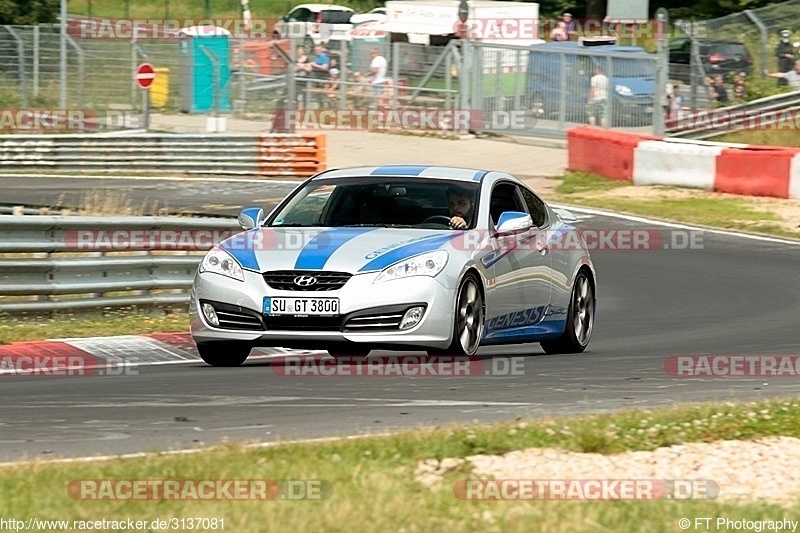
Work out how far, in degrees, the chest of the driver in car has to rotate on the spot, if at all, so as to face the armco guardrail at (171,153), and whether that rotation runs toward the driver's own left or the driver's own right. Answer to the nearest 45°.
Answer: approximately 135° to the driver's own right

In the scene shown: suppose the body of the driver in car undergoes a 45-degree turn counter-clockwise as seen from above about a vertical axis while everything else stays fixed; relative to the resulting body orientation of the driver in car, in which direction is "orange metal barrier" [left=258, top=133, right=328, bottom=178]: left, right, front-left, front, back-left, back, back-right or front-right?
back

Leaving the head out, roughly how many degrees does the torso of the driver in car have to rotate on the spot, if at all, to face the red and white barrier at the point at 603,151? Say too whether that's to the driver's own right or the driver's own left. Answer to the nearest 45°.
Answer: approximately 135° to the driver's own right

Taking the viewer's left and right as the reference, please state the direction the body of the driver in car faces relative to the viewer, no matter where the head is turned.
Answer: facing the viewer and to the left of the viewer

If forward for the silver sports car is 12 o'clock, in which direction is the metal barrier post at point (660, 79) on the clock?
The metal barrier post is roughly at 5 o'clock from the silver sports car.

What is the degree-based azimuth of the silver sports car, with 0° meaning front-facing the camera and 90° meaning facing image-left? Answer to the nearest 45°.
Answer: approximately 45°

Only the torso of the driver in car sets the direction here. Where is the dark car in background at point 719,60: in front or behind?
behind

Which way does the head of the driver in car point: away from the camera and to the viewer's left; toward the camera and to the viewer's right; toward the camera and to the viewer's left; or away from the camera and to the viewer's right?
toward the camera and to the viewer's left

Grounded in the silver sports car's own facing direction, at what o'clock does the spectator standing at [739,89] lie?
The spectator standing is roughly at 5 o'clock from the silver sports car.

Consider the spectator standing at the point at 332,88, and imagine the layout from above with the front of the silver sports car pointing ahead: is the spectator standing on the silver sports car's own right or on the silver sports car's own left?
on the silver sports car's own right

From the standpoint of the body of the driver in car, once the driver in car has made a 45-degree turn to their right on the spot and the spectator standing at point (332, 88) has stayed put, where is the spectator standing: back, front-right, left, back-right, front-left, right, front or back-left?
right
